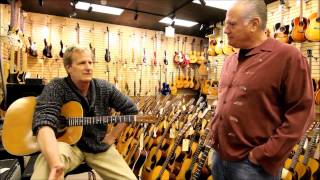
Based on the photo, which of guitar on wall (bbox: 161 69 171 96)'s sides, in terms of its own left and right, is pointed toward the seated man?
front

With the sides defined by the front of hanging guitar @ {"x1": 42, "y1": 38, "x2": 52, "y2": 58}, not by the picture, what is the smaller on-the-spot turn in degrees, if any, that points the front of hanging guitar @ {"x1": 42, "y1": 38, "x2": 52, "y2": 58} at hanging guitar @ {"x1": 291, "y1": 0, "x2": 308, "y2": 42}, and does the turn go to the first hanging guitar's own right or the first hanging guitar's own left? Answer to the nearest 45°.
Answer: approximately 45° to the first hanging guitar's own left

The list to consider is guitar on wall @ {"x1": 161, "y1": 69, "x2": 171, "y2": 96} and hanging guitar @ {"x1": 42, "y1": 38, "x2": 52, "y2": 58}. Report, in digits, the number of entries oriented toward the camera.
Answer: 2

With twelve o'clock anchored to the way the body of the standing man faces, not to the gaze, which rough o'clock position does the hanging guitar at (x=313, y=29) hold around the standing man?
The hanging guitar is roughly at 5 o'clock from the standing man.

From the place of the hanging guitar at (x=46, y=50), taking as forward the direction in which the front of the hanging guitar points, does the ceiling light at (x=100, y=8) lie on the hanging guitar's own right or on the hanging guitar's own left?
on the hanging guitar's own left

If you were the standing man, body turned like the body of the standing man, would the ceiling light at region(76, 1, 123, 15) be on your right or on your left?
on your right

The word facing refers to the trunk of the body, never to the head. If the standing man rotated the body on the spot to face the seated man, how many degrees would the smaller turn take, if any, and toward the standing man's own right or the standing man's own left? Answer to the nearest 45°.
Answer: approximately 45° to the standing man's own right

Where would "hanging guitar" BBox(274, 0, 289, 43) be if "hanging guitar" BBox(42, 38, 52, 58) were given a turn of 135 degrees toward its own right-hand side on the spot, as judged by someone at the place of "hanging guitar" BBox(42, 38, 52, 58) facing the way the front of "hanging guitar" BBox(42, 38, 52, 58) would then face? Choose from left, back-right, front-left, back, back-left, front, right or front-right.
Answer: back

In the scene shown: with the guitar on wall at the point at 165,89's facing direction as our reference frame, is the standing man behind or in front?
in front

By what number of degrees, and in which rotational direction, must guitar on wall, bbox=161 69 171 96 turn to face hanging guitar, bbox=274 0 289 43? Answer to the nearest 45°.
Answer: approximately 45° to its left
